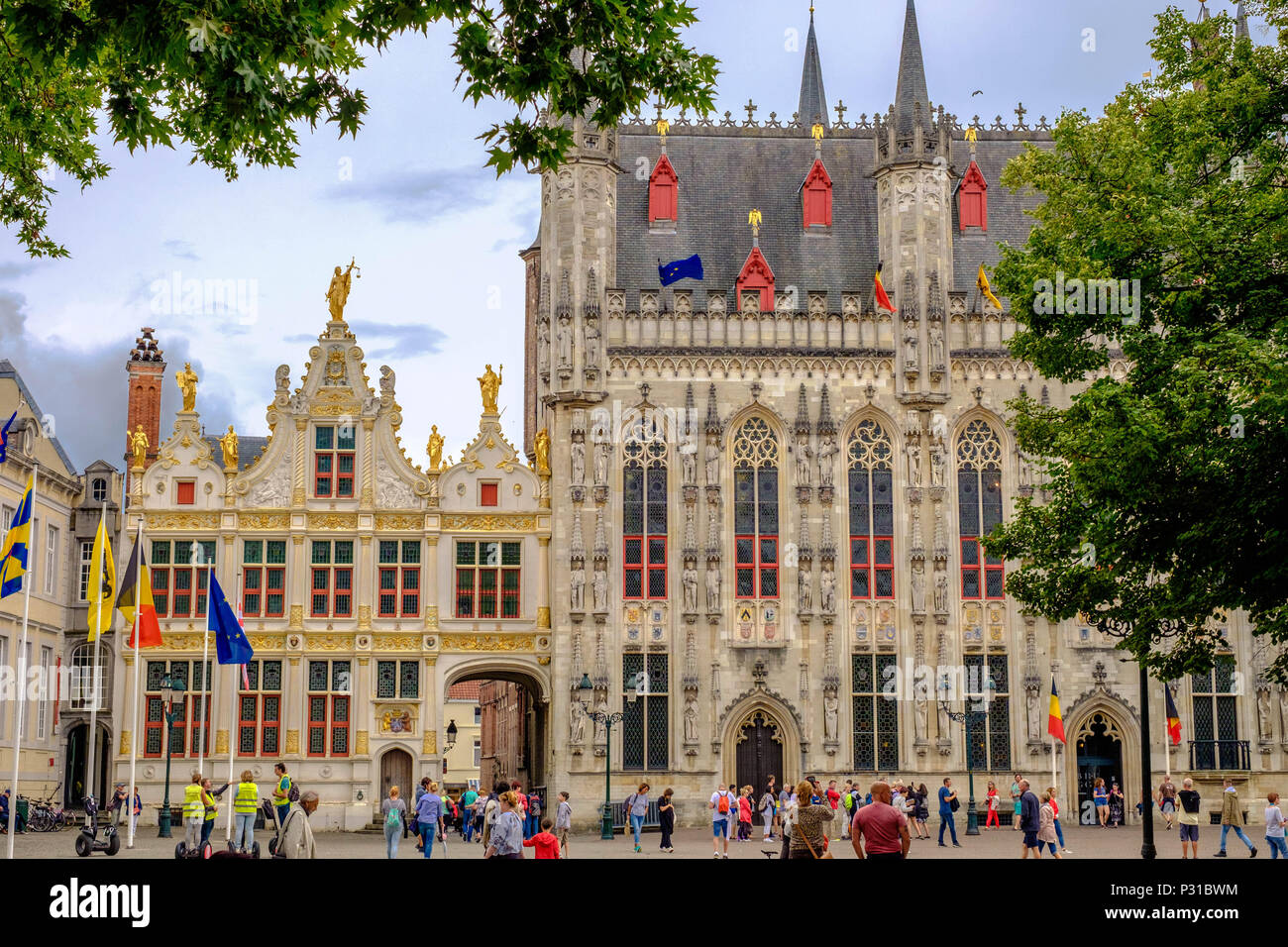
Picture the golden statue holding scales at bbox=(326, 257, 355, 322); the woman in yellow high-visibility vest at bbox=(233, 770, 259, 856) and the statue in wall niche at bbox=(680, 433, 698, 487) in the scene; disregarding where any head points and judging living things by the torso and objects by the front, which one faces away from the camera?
the woman in yellow high-visibility vest

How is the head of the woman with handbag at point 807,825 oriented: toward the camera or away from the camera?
away from the camera

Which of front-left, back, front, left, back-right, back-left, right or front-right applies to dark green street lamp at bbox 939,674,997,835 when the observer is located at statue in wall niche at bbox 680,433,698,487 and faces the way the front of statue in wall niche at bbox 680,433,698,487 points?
left

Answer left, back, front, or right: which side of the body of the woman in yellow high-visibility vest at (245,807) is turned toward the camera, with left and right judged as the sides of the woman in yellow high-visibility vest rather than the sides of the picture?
back

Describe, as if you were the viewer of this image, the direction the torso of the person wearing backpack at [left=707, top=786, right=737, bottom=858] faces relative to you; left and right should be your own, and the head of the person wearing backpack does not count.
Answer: facing away from the viewer

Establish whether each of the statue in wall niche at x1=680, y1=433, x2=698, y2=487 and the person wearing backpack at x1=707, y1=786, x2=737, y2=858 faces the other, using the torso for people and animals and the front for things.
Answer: yes

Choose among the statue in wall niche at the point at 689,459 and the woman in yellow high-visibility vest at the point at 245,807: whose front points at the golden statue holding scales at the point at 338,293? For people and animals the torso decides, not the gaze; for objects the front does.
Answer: the woman in yellow high-visibility vest

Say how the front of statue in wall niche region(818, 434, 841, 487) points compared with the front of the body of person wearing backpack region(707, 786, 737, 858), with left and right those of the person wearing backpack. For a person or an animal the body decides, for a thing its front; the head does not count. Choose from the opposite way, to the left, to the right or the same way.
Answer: the opposite way
